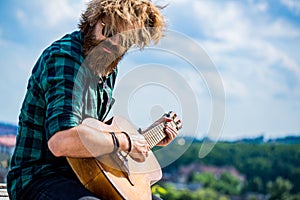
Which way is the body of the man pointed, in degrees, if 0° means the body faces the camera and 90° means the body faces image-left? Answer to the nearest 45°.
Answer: approximately 315°

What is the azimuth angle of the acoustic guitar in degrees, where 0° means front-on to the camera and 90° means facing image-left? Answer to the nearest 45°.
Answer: approximately 315°
